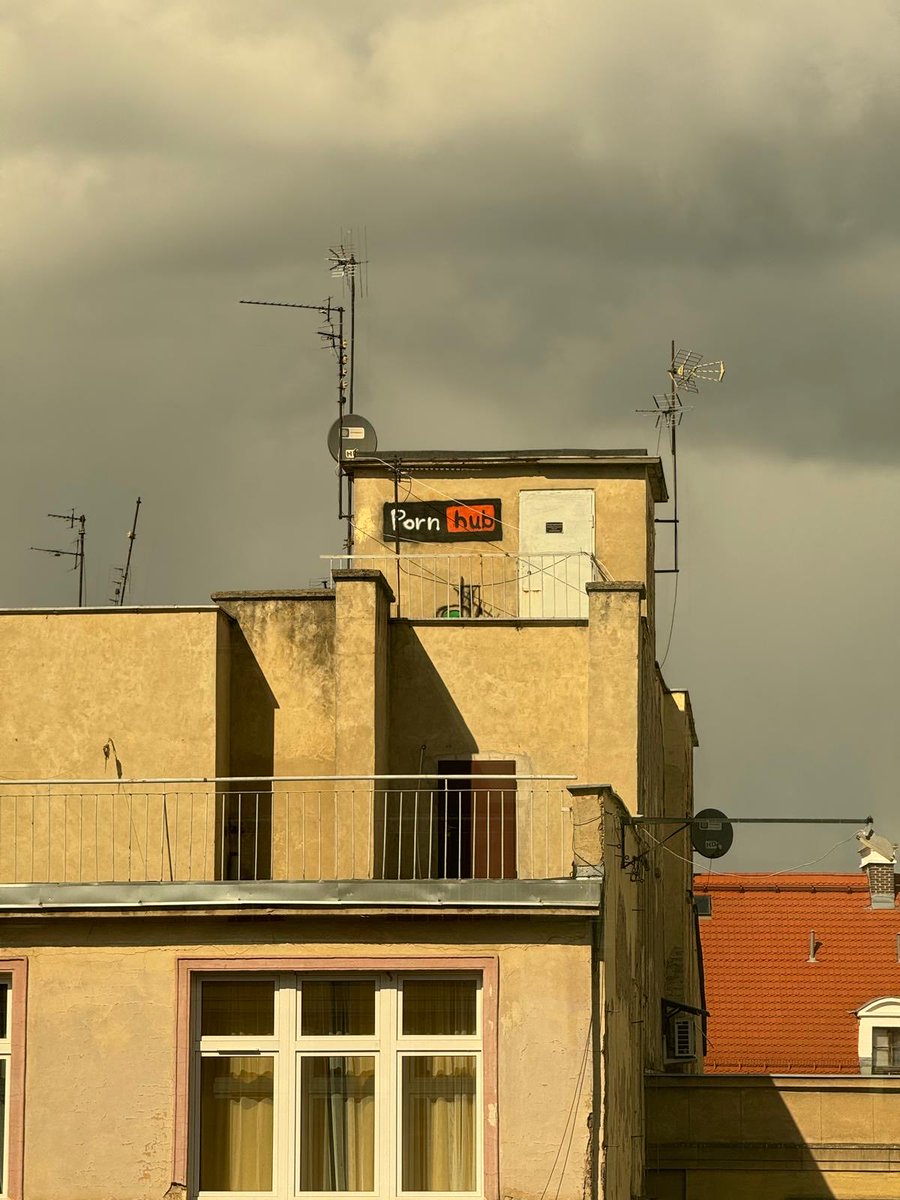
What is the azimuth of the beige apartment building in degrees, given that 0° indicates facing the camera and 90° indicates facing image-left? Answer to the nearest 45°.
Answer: approximately 0°

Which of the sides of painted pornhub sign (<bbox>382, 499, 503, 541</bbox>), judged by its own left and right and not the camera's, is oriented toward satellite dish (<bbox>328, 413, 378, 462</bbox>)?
right

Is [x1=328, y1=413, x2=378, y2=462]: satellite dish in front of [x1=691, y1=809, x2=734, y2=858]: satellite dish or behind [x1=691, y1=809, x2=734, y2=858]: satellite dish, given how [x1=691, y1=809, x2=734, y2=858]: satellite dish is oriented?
behind

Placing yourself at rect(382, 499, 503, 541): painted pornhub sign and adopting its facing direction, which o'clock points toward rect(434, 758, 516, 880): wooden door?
The wooden door is roughly at 12 o'clock from the painted pornhub sign.

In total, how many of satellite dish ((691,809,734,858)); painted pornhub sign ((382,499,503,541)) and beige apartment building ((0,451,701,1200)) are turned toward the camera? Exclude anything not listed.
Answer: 3

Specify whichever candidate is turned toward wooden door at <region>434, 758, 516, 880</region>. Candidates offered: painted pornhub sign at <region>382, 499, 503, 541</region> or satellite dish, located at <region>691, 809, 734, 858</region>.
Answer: the painted pornhub sign

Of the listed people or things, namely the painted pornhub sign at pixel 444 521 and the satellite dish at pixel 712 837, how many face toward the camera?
2

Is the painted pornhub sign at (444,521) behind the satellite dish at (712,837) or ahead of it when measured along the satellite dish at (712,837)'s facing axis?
behind
